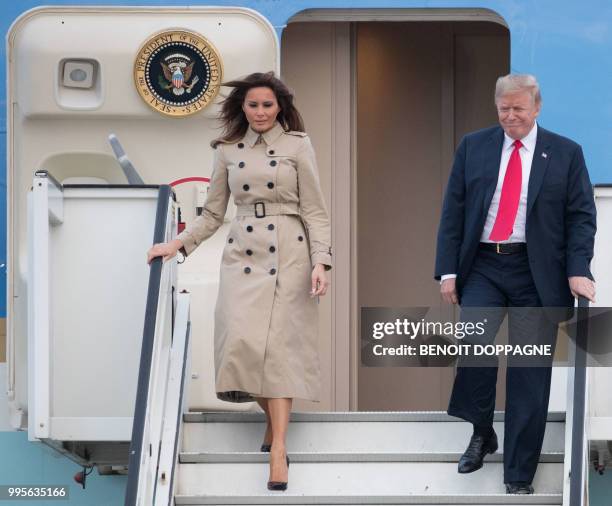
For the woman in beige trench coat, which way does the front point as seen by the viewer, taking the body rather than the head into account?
toward the camera

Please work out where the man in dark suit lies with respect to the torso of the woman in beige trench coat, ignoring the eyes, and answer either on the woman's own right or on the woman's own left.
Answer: on the woman's own left

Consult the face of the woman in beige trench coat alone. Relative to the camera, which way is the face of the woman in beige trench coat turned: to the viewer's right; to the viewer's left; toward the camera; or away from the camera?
toward the camera
